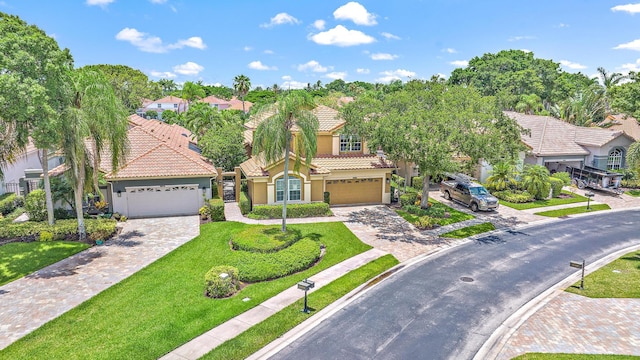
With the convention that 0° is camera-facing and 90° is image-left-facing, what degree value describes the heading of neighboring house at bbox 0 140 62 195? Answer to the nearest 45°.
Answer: approximately 0°

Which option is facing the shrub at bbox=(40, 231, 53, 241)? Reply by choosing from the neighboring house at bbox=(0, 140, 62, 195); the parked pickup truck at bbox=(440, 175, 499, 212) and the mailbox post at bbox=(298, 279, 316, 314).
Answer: the neighboring house

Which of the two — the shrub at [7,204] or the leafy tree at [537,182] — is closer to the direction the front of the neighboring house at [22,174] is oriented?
the shrub

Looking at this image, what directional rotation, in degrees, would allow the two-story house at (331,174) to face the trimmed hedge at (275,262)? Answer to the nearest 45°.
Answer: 0° — it already faces it

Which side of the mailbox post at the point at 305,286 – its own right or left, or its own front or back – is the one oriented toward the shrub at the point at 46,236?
back

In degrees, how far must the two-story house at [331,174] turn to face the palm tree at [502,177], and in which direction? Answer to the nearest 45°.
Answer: approximately 90° to its left

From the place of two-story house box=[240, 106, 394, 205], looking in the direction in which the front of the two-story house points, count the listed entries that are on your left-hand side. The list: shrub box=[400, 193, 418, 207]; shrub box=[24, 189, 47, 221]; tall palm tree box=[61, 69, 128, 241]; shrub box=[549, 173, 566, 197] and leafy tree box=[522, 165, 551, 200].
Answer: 3

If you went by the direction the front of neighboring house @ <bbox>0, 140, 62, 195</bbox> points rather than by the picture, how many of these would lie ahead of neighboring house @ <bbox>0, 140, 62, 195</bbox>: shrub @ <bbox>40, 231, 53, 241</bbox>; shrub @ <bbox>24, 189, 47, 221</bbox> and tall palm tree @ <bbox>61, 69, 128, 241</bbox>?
3

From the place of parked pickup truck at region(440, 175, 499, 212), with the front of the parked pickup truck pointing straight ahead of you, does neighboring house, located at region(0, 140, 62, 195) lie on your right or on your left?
on your right

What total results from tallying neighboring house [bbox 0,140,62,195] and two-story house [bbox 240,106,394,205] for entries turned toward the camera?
2

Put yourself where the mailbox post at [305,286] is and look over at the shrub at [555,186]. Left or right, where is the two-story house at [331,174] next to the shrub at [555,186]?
left
